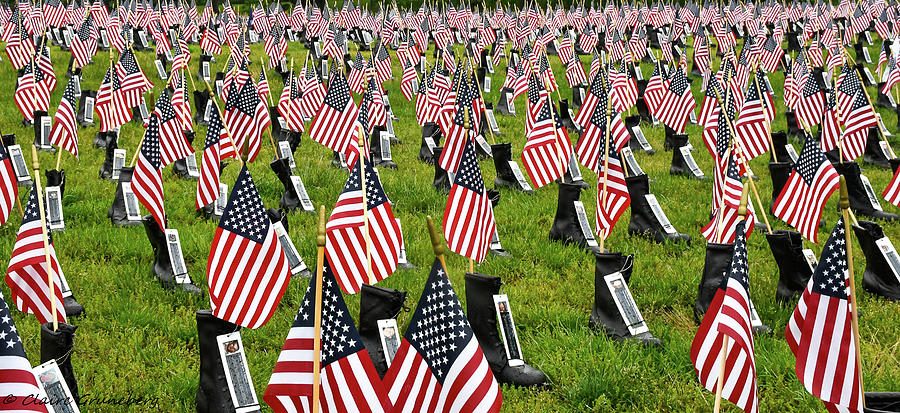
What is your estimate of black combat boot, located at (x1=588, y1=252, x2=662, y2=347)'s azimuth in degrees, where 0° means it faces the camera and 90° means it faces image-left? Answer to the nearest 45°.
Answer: approximately 315°

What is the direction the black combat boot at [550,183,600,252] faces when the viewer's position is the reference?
facing the viewer and to the right of the viewer

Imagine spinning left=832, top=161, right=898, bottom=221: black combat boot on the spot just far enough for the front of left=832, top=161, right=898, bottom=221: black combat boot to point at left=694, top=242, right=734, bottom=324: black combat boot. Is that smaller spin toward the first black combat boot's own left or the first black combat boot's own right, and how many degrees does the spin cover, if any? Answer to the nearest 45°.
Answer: approximately 90° to the first black combat boot's own right

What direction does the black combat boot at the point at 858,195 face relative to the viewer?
to the viewer's right

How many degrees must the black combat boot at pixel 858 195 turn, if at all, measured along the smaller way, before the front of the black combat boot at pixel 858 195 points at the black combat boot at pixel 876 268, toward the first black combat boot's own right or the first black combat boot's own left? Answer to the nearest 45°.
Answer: approximately 90° to the first black combat boot's own right

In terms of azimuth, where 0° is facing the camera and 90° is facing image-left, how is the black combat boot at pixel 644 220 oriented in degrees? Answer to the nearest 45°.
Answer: approximately 270°

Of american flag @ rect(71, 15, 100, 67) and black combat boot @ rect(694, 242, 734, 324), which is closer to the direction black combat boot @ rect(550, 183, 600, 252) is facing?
the black combat boot

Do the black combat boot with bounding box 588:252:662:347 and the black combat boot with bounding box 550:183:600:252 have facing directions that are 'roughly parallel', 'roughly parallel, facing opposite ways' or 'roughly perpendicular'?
roughly parallel
